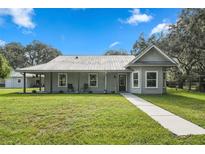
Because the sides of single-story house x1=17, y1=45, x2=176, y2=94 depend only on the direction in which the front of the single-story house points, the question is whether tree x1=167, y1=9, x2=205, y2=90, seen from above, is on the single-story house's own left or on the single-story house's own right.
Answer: on the single-story house's own left

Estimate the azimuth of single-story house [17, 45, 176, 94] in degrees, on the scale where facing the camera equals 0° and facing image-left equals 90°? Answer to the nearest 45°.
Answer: approximately 0°
